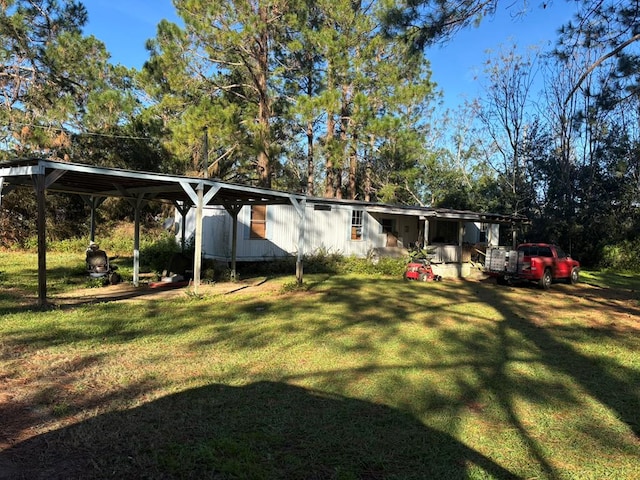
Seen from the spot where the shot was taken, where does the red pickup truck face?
facing away from the viewer and to the right of the viewer

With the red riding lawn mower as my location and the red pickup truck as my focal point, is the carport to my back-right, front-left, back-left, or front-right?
back-right

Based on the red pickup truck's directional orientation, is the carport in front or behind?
behind

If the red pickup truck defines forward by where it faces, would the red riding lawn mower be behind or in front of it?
behind
